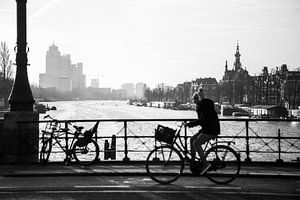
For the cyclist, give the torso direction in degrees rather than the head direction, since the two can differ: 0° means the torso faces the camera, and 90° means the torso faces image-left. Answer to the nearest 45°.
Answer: approximately 90°

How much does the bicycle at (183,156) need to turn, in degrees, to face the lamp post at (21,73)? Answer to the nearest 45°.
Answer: approximately 45° to its right

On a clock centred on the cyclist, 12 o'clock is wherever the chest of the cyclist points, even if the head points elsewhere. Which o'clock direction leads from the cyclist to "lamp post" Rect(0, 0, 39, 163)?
The lamp post is roughly at 1 o'clock from the cyclist.

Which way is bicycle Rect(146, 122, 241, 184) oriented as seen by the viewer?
to the viewer's left

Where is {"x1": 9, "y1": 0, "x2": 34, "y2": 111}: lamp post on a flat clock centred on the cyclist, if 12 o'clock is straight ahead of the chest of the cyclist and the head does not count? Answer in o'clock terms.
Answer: The lamp post is roughly at 1 o'clock from the cyclist.
